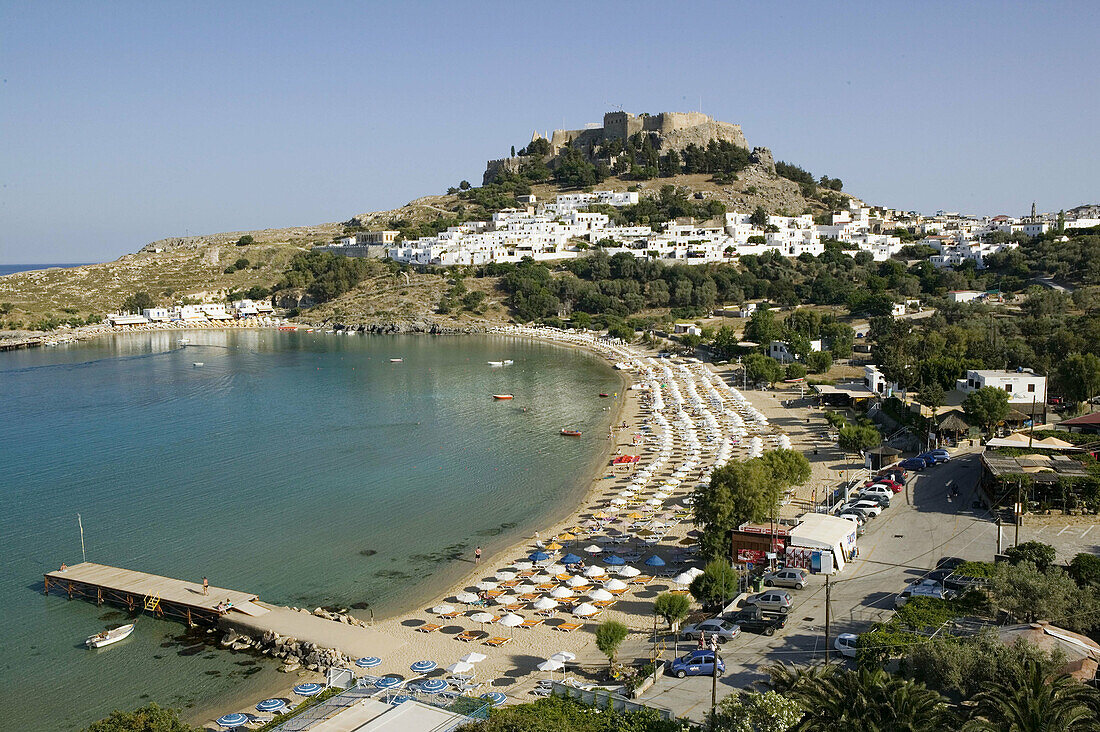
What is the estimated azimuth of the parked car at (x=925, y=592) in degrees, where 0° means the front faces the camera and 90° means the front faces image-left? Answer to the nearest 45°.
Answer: approximately 45°

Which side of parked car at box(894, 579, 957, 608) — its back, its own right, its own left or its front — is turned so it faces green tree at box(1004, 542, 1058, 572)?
front

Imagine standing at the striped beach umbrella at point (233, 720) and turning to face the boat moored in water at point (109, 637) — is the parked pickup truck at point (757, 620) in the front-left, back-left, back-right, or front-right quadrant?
back-right

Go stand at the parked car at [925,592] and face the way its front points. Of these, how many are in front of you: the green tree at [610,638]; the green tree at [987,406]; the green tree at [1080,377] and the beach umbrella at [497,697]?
2

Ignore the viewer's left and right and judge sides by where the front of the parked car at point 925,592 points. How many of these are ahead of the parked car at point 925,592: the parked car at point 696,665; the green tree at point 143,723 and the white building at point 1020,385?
2

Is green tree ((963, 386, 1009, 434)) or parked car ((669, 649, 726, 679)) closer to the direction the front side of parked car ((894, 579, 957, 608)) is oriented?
the parked car

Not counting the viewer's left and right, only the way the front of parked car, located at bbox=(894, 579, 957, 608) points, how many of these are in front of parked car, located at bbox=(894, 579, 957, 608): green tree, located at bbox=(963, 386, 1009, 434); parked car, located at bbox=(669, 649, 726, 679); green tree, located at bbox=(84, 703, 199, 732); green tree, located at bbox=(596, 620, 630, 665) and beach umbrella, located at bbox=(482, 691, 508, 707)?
4

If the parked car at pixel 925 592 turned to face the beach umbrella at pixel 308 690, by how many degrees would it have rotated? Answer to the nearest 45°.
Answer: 0° — it already faces it

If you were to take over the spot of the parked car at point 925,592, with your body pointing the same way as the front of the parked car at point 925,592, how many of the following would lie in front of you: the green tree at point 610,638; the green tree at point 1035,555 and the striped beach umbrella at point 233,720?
2

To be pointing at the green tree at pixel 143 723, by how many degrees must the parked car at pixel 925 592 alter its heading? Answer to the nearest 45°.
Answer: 0° — it already faces it

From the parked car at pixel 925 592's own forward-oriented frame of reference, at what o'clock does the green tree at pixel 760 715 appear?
The green tree is roughly at 11 o'clock from the parked car.

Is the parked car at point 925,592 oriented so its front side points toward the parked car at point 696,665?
yes

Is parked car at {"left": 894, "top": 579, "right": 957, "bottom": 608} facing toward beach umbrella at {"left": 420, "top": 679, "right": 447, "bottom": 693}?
yes

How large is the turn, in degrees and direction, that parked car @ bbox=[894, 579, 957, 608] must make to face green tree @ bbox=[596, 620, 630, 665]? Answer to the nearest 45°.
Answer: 0° — it already faces it

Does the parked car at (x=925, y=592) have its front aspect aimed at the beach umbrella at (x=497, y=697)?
yes

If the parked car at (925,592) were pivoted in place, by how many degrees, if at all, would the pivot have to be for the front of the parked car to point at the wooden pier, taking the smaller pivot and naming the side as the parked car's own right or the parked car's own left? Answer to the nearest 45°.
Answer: approximately 45° to the parked car's own right
